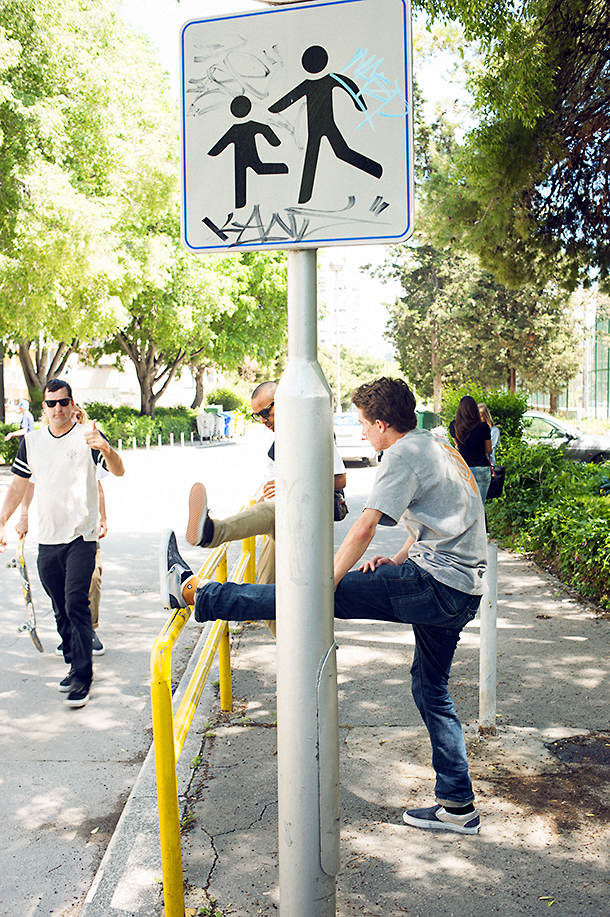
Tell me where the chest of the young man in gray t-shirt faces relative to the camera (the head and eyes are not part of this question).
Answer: to the viewer's left

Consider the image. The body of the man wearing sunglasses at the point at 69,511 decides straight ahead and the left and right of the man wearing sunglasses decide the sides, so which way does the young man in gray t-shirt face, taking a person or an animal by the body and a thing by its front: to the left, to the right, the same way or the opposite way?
to the right

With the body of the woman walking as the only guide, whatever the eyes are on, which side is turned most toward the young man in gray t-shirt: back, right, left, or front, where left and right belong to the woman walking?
back

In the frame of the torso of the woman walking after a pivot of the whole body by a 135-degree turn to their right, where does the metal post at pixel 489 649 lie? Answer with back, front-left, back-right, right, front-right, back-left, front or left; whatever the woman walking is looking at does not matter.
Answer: front-right

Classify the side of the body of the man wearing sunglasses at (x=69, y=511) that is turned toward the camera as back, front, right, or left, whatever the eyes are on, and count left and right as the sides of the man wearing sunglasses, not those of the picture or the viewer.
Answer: front

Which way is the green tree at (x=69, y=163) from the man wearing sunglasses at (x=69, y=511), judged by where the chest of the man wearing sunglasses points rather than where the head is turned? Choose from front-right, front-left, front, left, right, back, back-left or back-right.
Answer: back

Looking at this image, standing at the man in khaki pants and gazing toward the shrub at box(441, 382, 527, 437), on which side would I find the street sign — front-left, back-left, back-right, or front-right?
back-right

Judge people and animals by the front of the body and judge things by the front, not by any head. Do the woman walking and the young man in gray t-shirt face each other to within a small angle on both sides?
no

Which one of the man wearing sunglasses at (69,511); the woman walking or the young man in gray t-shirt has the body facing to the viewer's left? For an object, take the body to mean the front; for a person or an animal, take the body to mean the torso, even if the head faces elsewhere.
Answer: the young man in gray t-shirt

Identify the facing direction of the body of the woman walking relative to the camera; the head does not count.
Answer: away from the camera

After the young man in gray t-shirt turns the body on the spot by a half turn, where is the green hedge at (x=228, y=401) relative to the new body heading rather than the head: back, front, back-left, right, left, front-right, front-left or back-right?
left

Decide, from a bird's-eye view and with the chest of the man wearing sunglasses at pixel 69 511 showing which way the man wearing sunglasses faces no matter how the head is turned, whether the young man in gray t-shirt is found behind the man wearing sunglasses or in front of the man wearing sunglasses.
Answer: in front

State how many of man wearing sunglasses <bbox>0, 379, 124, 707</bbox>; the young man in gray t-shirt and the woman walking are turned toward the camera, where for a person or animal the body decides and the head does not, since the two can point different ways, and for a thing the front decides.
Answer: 1

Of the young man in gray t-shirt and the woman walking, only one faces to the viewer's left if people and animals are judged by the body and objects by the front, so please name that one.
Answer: the young man in gray t-shirt

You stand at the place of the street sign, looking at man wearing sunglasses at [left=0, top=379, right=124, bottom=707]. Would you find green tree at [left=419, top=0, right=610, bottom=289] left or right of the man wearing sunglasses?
right

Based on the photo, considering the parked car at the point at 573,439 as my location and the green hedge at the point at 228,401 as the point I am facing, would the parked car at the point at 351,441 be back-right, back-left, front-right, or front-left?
front-left

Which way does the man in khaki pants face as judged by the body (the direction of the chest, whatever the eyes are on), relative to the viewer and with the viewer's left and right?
facing the viewer and to the left of the viewer

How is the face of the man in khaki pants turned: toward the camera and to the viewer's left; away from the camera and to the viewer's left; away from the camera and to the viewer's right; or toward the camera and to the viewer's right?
toward the camera and to the viewer's left
